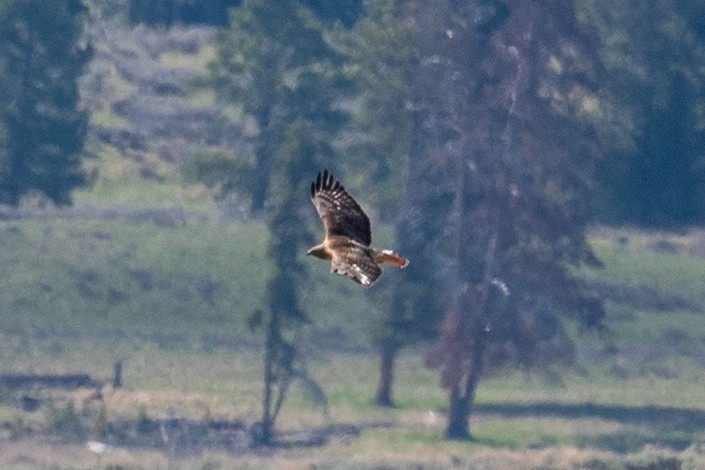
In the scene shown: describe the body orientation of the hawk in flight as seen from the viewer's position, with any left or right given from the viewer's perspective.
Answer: facing to the left of the viewer
